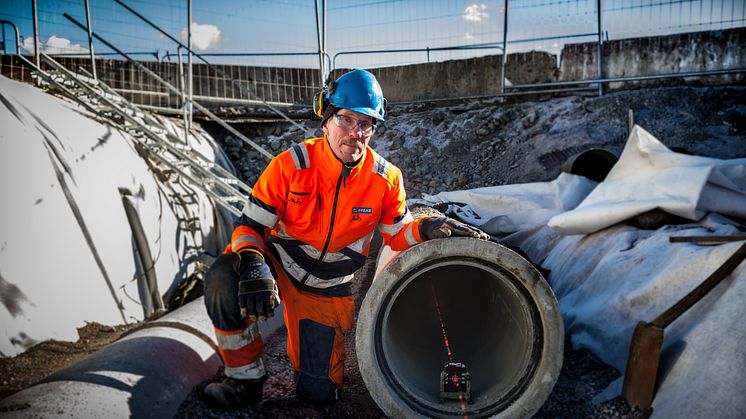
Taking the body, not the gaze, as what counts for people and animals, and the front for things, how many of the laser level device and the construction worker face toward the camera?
2

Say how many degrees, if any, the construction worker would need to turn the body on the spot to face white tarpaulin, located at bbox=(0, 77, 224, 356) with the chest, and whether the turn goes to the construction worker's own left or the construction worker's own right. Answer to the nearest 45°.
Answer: approximately 135° to the construction worker's own right

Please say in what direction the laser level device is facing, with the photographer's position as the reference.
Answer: facing the viewer

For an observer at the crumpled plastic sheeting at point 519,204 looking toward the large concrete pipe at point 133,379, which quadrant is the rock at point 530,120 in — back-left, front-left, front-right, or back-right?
back-right

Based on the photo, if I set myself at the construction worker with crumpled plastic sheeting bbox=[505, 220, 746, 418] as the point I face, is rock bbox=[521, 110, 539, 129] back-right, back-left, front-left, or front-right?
front-left

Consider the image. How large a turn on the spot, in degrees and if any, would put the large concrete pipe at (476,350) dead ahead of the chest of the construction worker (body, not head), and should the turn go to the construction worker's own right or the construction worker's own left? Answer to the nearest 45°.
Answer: approximately 45° to the construction worker's own left

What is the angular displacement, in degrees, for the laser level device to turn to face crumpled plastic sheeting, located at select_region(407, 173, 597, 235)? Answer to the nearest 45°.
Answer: approximately 180°

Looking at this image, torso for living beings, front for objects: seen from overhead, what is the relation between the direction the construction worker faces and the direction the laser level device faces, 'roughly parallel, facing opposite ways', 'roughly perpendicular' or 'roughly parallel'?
roughly parallel

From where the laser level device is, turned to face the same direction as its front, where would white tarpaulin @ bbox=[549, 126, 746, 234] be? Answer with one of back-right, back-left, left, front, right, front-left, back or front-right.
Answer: back-left

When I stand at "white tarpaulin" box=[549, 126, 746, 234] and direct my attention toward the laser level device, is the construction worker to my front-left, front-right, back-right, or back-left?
front-right

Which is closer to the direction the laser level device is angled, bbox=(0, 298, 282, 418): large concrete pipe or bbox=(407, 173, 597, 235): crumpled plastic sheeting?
the large concrete pipe
